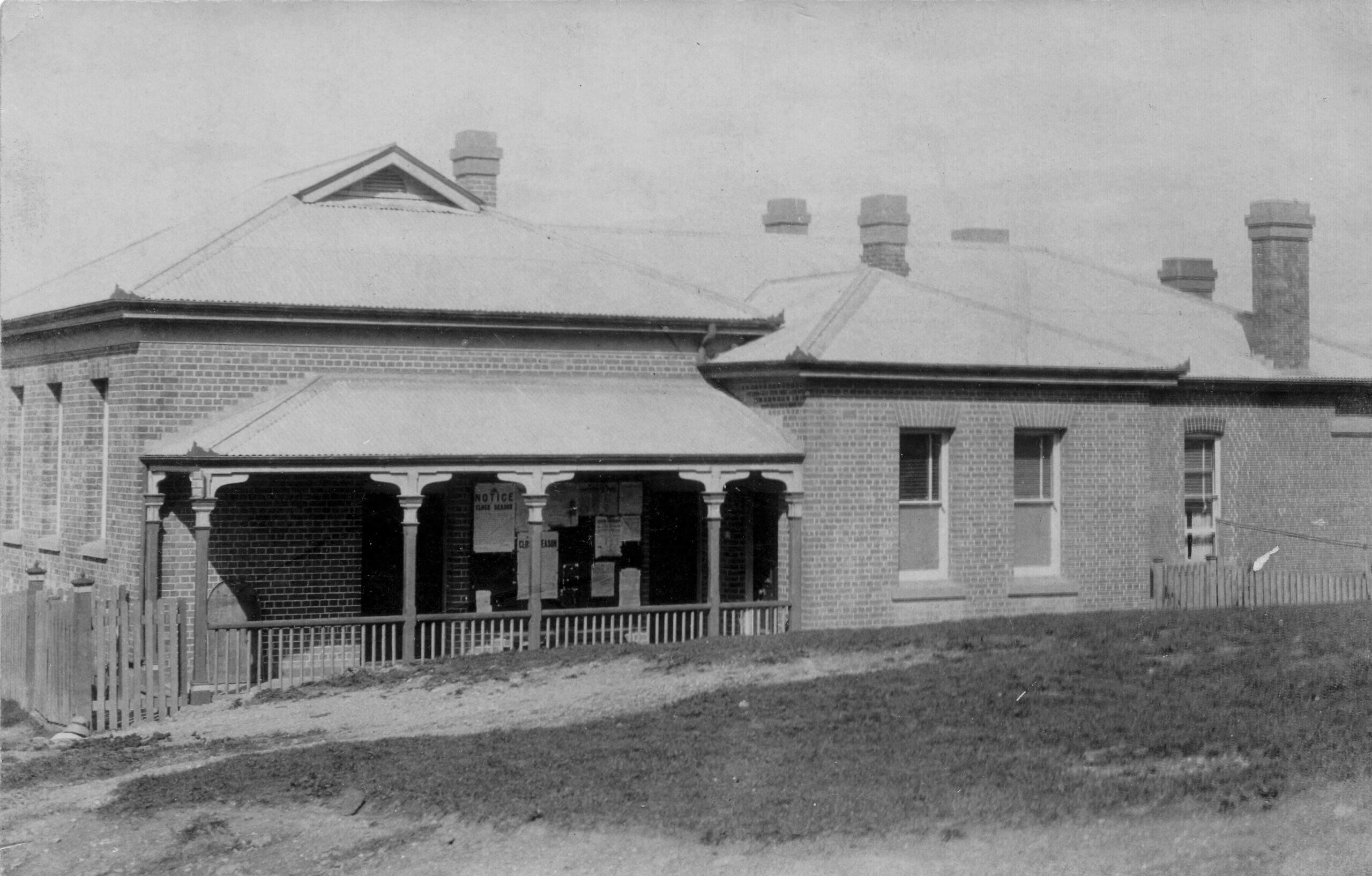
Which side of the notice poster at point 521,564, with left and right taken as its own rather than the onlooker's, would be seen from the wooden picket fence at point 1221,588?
left

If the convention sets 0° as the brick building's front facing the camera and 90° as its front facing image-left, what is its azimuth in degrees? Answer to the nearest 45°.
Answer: approximately 0°

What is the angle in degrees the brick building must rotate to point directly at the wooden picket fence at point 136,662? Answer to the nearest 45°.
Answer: approximately 45° to its right

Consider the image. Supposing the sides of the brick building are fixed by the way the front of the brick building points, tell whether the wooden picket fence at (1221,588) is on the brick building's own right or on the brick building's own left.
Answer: on the brick building's own left
